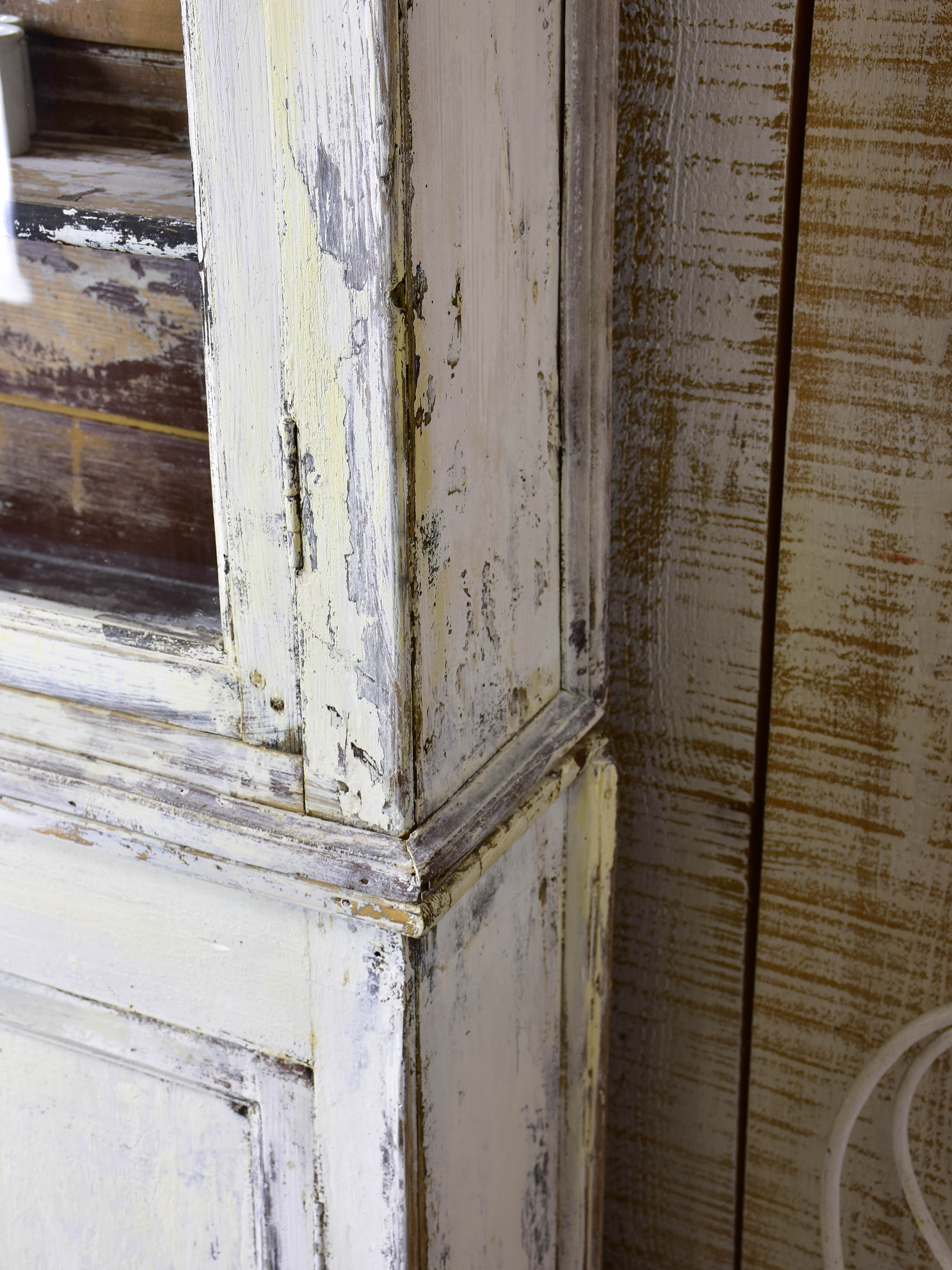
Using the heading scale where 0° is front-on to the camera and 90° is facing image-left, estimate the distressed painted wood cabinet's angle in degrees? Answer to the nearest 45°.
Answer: approximately 45°
